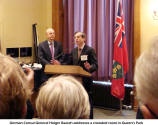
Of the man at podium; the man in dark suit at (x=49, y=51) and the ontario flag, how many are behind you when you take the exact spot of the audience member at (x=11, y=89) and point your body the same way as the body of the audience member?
0

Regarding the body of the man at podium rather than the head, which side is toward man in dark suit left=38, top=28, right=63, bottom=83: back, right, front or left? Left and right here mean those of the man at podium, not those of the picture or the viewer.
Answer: right

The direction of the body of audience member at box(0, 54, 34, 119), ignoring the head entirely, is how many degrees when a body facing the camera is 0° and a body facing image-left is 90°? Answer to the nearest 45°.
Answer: approximately 180°

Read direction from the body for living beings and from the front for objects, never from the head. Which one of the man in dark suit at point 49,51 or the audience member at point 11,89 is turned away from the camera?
the audience member

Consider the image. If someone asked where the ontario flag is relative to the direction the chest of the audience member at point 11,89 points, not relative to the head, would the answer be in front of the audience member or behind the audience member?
in front

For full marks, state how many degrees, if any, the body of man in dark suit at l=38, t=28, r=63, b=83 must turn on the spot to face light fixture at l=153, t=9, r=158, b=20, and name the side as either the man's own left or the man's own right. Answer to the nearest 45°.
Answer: approximately 45° to the man's own left

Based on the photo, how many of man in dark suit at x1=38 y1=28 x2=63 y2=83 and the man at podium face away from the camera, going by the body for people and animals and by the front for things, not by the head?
0

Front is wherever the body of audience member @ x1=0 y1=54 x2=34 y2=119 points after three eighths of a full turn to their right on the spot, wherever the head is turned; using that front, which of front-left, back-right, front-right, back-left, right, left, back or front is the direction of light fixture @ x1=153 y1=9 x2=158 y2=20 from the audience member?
left

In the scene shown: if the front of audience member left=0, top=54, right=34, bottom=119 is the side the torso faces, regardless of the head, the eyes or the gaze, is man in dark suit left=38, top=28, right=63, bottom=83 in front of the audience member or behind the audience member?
in front

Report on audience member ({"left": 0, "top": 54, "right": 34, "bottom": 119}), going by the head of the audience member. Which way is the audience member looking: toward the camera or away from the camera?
away from the camera

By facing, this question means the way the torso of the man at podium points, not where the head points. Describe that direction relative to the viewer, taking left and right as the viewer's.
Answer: facing the viewer and to the left of the viewer

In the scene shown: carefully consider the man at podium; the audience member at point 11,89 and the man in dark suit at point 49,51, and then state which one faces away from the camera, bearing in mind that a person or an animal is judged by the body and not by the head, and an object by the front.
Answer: the audience member
